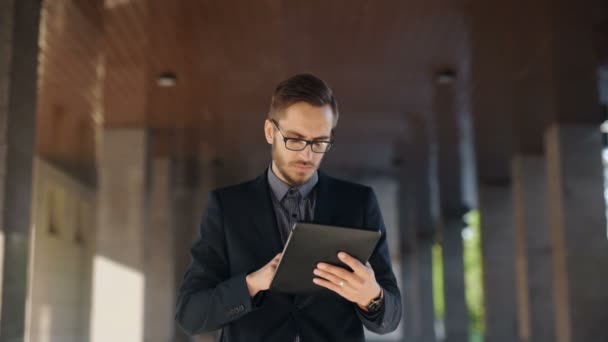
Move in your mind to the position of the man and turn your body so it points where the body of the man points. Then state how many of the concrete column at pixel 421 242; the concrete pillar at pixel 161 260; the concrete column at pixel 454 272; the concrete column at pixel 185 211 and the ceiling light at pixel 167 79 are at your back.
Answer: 5

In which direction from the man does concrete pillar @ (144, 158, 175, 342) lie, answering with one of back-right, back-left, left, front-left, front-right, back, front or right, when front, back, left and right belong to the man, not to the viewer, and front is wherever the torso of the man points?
back

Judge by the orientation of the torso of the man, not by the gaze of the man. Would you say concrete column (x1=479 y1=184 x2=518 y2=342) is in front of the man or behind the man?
behind

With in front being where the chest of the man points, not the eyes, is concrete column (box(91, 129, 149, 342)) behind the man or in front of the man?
behind

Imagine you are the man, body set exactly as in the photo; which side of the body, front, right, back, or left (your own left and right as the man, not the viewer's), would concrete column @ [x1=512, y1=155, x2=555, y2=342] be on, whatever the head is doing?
back

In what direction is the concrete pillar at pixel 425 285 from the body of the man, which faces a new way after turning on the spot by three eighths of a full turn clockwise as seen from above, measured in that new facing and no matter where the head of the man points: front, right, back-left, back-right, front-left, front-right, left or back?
front-right

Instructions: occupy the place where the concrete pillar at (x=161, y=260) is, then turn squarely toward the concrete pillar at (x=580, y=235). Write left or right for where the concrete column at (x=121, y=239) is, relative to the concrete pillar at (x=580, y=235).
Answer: right

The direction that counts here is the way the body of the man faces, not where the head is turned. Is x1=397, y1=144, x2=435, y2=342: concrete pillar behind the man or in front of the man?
behind

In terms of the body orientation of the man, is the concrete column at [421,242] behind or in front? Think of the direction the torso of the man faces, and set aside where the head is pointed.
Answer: behind

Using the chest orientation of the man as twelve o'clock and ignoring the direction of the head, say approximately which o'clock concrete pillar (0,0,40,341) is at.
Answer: The concrete pillar is roughly at 5 o'clock from the man.

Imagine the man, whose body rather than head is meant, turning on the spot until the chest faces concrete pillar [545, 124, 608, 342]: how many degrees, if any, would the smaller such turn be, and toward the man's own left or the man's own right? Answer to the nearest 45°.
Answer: approximately 135° to the man's own left

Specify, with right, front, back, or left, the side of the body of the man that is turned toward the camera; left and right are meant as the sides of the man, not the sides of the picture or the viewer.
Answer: front

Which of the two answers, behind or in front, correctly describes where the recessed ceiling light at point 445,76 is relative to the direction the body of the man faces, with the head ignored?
behind

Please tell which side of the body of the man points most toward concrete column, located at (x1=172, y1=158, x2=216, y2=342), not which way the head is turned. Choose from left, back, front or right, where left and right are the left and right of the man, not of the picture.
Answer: back
